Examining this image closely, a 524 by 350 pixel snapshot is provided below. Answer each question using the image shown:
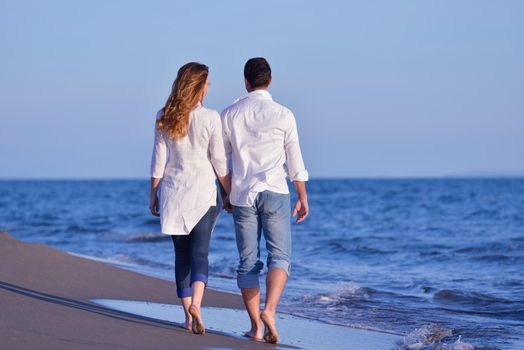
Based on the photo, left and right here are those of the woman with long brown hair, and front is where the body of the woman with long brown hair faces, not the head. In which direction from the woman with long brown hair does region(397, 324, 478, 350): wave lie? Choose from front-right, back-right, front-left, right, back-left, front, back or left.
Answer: right

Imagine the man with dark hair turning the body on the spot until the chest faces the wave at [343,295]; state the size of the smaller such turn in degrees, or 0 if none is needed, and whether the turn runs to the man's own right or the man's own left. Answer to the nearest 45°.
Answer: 0° — they already face it

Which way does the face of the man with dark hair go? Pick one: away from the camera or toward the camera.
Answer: away from the camera

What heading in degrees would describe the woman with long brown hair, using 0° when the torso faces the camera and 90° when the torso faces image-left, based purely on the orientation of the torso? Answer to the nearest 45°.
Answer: approximately 180°

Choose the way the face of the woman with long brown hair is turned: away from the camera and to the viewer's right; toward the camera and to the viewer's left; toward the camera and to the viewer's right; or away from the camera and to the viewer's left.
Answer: away from the camera and to the viewer's right

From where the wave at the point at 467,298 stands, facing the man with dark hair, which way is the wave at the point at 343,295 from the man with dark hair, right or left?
right

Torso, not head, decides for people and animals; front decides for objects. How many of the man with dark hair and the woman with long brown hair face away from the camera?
2

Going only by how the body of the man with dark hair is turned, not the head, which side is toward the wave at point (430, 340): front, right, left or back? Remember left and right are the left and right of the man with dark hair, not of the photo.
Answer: right

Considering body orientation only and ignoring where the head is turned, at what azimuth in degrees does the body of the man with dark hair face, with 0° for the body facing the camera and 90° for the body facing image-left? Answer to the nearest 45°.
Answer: approximately 180°

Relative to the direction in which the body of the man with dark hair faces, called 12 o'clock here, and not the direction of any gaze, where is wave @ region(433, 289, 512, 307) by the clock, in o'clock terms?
The wave is roughly at 1 o'clock from the man with dark hair.
